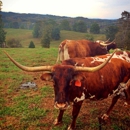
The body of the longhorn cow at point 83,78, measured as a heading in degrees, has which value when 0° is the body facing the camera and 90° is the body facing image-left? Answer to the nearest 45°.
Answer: approximately 45°

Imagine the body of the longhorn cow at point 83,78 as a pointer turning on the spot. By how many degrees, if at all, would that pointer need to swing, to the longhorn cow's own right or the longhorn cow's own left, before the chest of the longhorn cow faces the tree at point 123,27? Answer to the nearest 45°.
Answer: approximately 135° to the longhorn cow's own right

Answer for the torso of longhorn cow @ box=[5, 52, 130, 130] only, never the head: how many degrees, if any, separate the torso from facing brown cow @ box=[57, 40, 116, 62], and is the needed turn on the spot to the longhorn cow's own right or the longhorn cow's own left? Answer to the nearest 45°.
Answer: approximately 135° to the longhorn cow's own right

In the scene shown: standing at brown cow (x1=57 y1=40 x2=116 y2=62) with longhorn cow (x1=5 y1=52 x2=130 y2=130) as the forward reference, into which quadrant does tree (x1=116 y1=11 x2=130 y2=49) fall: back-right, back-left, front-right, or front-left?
back-left
